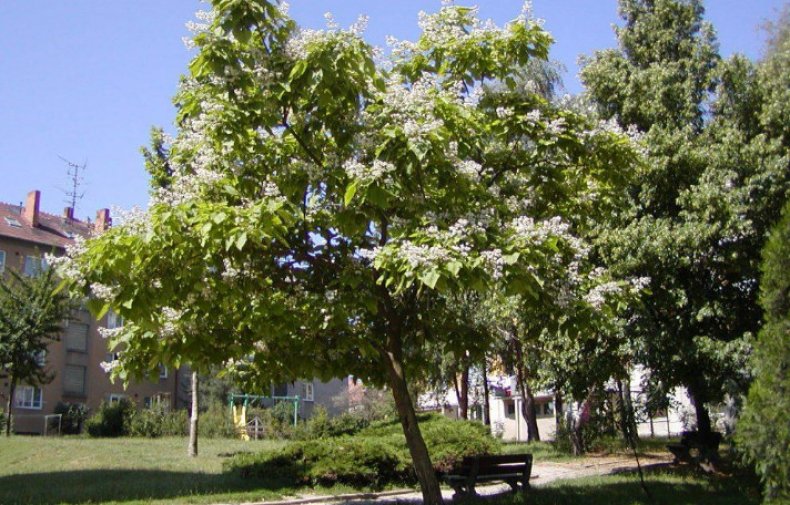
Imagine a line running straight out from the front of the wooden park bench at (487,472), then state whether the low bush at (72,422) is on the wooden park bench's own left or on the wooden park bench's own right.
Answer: on the wooden park bench's own right

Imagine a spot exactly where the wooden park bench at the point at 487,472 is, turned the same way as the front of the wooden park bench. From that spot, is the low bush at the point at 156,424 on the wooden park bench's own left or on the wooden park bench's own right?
on the wooden park bench's own right

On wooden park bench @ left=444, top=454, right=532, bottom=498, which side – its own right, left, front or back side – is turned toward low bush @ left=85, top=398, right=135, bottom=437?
front
